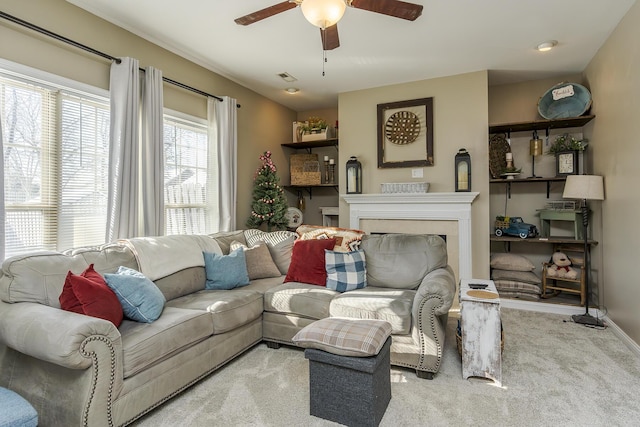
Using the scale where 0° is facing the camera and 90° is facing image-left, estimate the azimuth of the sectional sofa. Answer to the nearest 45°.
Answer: approximately 315°

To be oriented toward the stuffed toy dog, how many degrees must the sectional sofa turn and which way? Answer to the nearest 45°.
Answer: approximately 45° to its left

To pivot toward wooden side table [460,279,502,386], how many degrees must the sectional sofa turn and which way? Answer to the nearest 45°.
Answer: approximately 45° to its left

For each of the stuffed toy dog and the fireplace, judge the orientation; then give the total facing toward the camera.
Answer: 2

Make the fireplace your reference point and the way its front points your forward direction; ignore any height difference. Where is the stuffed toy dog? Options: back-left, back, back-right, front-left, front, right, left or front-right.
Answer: left

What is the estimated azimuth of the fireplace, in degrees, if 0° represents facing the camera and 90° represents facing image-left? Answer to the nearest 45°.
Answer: approximately 0°
